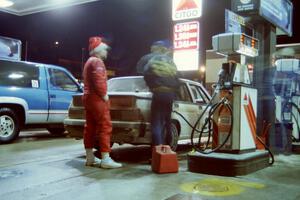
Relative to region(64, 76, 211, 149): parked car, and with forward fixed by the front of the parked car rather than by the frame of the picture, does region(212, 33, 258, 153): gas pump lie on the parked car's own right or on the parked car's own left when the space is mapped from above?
on the parked car's own right

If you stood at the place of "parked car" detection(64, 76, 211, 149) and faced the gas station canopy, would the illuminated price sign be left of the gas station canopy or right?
right

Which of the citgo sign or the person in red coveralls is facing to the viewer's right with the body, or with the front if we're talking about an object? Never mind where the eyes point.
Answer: the person in red coveralls

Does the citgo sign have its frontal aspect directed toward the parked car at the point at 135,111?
yes

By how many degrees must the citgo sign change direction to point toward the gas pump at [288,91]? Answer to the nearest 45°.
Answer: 0° — it already faces it

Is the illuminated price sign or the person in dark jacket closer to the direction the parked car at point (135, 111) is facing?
the illuminated price sign

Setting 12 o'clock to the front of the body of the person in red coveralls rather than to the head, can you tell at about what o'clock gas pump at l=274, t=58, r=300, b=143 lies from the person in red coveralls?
The gas pump is roughly at 11 o'clock from the person in red coveralls.

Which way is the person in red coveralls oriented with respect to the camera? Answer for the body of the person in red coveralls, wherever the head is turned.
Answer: to the viewer's right

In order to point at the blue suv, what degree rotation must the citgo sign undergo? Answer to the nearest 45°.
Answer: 0° — it already faces it
